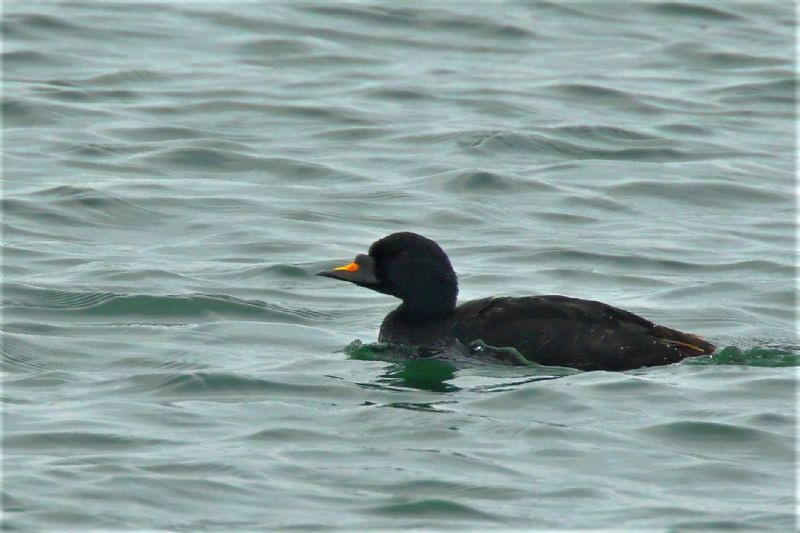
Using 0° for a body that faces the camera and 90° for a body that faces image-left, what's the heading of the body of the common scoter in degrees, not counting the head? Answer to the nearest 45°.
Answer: approximately 90°
